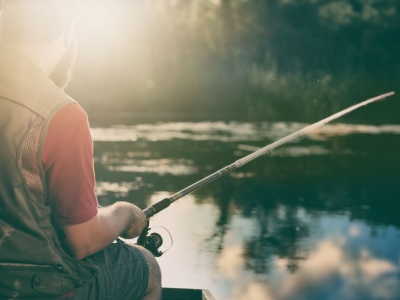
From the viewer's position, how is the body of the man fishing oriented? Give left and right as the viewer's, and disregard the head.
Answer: facing away from the viewer and to the right of the viewer

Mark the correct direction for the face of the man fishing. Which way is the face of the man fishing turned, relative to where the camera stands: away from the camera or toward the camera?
away from the camera
